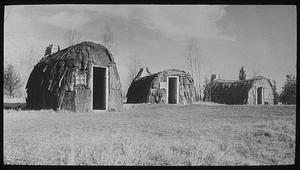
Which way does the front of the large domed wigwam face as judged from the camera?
facing the viewer and to the right of the viewer

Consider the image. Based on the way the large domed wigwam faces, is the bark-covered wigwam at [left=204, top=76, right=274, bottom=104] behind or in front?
behind

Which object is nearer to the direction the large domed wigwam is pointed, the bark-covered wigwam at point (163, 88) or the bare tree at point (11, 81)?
the bark-covered wigwam

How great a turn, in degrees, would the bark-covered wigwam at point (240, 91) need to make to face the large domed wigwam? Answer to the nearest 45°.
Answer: approximately 135° to its right

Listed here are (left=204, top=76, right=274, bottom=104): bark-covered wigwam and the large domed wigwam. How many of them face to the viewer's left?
0

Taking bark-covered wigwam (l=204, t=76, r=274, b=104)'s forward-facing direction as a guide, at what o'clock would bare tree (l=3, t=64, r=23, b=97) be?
The bare tree is roughly at 4 o'clock from the bark-covered wigwam.
